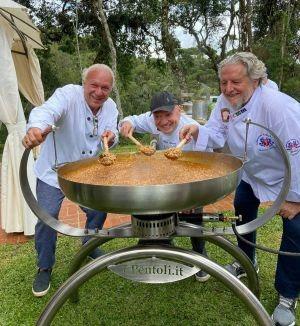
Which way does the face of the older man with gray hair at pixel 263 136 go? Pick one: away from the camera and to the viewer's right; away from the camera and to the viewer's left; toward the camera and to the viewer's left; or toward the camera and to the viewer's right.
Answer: toward the camera and to the viewer's left

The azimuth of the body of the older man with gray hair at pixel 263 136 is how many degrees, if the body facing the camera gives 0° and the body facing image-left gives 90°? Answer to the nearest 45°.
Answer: approximately 45°

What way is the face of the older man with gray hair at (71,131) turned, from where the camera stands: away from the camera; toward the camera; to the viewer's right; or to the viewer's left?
toward the camera

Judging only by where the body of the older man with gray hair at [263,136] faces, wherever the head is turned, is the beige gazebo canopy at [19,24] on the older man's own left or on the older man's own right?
on the older man's own right

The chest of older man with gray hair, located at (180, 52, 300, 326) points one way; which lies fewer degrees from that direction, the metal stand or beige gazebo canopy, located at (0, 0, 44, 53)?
the metal stand

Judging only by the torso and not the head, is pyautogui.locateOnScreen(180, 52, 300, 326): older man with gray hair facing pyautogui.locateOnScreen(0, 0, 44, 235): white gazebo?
no

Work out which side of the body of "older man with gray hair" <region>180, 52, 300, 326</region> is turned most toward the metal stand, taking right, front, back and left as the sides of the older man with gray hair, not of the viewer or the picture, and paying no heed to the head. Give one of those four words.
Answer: front

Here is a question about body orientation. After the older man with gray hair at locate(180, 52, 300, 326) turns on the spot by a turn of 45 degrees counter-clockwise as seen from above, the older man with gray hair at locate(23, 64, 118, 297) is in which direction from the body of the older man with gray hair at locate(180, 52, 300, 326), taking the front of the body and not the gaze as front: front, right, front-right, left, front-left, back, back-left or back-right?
right
